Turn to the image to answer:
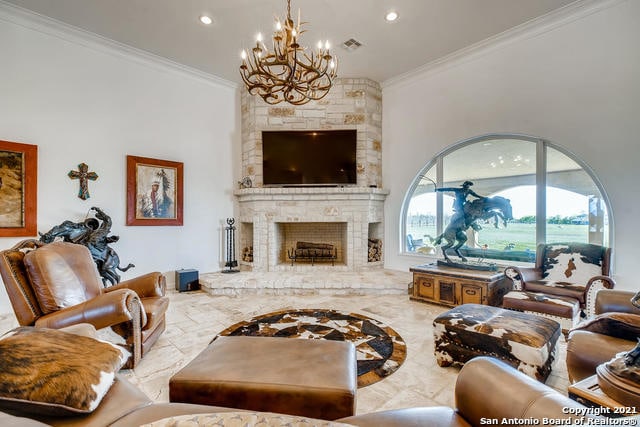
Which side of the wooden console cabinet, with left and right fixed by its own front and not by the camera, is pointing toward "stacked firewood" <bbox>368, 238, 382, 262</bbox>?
right

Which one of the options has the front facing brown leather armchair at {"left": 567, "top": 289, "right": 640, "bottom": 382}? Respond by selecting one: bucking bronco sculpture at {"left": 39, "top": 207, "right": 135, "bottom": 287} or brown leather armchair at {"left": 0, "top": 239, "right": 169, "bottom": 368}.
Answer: brown leather armchair at {"left": 0, "top": 239, "right": 169, "bottom": 368}

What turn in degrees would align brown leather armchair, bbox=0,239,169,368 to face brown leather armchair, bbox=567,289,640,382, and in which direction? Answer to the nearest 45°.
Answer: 0° — it already faces it

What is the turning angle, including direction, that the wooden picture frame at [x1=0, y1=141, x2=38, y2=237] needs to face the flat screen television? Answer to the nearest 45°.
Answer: approximately 45° to its left

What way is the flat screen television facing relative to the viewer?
toward the camera

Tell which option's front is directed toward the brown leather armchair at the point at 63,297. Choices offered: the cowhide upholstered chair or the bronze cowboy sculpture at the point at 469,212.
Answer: the cowhide upholstered chair

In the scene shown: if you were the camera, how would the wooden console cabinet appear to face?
facing the viewer and to the left of the viewer

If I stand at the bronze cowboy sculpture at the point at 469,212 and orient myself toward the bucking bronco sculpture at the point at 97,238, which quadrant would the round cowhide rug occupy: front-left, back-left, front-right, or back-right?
front-left

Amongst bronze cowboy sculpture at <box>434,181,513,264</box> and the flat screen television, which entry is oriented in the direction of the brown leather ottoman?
the flat screen television

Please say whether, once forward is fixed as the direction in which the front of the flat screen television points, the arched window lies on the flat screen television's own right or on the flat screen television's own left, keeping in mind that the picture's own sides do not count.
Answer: on the flat screen television's own left

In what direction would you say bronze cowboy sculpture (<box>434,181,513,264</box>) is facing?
to the viewer's right

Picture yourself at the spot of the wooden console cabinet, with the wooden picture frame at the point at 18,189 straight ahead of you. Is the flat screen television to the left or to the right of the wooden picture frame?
right

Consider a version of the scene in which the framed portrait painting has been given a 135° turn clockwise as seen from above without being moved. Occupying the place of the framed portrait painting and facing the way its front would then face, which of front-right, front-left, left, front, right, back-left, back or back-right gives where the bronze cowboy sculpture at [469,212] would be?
back-left

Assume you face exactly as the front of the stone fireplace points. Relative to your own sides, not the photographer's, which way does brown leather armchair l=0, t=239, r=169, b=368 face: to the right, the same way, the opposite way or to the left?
to the left

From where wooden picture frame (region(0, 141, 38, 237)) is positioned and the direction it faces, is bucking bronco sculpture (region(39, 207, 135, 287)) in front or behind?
in front

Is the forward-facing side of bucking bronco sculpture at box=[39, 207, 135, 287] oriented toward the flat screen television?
no
